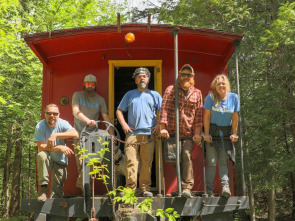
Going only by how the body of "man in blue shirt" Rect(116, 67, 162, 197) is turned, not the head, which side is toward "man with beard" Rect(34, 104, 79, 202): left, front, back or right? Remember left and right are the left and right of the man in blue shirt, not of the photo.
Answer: right

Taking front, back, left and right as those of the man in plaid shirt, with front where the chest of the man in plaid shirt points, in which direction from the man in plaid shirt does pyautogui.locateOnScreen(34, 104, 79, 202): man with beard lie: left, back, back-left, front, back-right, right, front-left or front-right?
right

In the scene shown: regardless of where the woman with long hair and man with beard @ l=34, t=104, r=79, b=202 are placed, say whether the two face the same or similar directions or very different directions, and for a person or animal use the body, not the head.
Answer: same or similar directions

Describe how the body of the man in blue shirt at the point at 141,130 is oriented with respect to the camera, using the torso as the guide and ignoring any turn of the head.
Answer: toward the camera

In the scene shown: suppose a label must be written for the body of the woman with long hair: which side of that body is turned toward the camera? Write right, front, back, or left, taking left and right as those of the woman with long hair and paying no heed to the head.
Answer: front

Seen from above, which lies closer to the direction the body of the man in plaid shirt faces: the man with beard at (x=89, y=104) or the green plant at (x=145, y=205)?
the green plant

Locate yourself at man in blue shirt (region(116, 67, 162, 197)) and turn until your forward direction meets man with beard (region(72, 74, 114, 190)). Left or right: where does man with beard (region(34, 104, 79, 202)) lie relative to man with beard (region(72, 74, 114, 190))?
left

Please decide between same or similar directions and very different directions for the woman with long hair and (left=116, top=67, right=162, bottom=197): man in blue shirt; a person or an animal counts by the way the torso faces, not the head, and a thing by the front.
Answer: same or similar directions

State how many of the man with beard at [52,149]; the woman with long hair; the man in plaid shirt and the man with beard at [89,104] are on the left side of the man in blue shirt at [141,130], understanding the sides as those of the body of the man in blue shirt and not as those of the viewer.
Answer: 2

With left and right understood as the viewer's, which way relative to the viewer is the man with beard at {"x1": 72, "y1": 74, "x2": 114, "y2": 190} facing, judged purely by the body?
facing the viewer

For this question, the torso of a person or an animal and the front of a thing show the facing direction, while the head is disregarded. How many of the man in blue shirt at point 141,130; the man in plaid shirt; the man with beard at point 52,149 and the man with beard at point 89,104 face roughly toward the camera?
4

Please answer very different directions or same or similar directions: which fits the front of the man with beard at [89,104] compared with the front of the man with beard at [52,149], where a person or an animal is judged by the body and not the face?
same or similar directions

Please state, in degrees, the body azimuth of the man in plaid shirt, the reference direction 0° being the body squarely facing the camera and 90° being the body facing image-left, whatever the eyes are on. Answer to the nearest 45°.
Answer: approximately 0°
